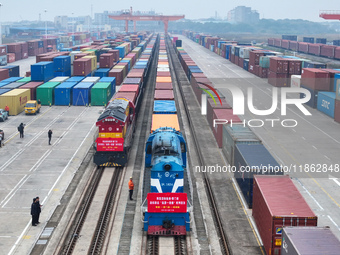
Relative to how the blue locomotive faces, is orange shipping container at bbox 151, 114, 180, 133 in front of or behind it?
behind

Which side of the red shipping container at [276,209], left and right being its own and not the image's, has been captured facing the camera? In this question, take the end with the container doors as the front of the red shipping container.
front

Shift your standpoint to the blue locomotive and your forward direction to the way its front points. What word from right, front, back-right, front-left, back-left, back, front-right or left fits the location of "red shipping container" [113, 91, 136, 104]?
back

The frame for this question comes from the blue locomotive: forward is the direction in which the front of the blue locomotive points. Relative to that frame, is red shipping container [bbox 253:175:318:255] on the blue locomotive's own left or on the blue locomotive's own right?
on the blue locomotive's own left

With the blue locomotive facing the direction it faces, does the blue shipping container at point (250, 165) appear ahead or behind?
behind

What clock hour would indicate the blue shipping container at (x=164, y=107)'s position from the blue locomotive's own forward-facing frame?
The blue shipping container is roughly at 6 o'clock from the blue locomotive.

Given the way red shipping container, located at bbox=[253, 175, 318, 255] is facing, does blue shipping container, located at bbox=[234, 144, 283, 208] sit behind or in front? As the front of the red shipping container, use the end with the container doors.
behind
